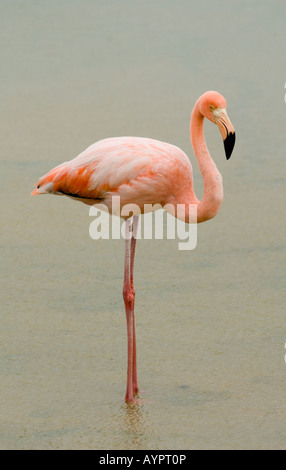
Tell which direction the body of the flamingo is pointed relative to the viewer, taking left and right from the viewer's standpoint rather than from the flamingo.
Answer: facing to the right of the viewer
